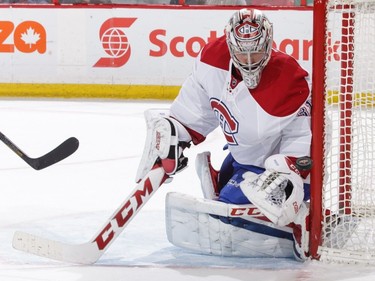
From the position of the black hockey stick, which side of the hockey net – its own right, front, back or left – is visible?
front

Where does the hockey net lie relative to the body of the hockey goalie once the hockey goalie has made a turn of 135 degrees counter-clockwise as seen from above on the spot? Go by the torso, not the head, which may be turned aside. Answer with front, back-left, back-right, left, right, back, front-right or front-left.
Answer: front

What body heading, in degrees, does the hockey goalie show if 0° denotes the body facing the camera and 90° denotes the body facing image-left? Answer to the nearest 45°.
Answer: approximately 45°

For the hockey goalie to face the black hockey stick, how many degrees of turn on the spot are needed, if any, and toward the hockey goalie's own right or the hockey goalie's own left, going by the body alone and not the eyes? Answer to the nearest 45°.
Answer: approximately 45° to the hockey goalie's own right
